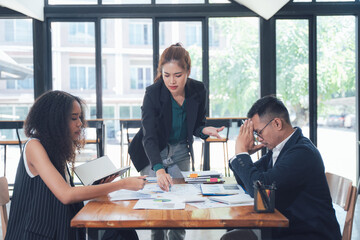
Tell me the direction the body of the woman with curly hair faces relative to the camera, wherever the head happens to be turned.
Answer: to the viewer's right

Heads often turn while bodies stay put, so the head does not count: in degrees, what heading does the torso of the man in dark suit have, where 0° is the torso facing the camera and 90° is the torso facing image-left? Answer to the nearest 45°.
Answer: approximately 90°

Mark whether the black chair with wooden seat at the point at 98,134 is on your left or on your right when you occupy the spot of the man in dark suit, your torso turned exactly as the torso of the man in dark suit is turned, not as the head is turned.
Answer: on your right

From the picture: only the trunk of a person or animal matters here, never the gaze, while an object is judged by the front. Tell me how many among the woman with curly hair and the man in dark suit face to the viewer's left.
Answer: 1

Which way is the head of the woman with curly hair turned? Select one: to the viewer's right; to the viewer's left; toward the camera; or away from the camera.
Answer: to the viewer's right

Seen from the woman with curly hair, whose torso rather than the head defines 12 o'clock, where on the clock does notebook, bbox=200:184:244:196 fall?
The notebook is roughly at 12 o'clock from the woman with curly hair.
